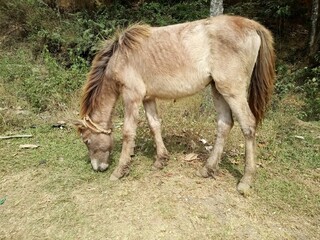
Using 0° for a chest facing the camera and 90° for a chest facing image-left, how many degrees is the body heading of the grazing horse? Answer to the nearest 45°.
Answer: approximately 90°
